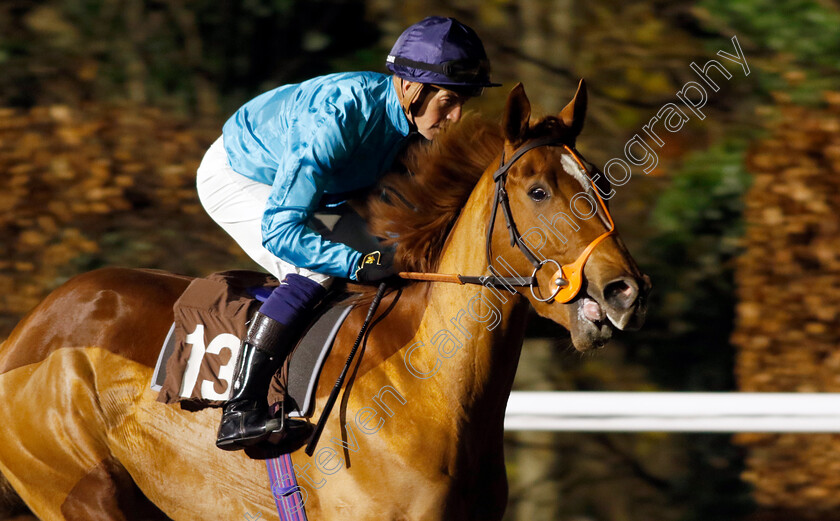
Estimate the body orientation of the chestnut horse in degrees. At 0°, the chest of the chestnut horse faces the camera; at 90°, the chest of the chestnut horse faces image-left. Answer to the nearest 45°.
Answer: approximately 270°

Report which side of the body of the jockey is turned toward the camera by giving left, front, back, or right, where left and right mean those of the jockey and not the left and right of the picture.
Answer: right
